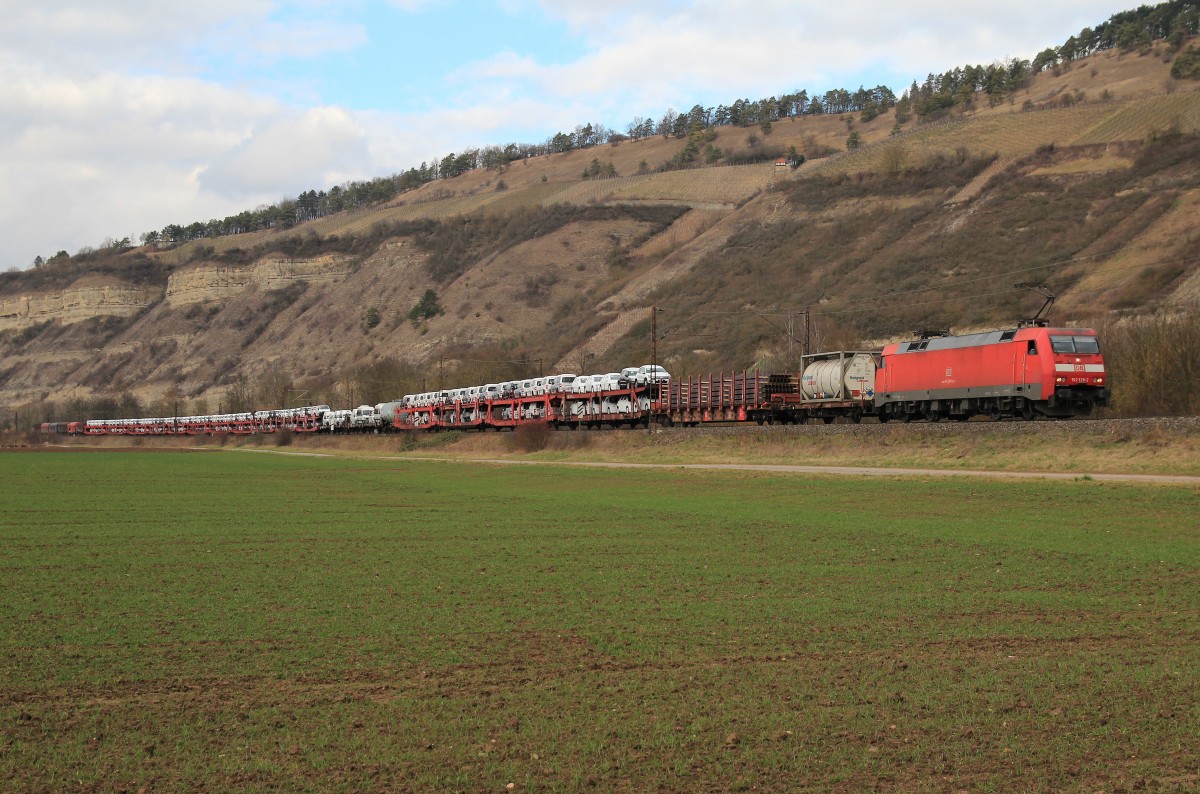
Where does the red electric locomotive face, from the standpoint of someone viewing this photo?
facing the viewer and to the right of the viewer
